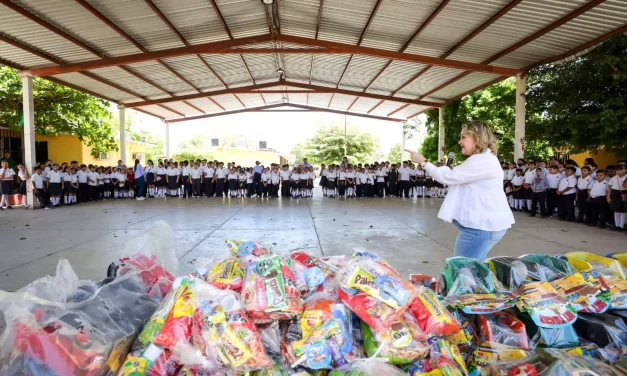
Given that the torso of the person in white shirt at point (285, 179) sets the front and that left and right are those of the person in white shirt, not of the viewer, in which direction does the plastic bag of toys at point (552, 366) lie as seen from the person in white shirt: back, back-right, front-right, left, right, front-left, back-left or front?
front

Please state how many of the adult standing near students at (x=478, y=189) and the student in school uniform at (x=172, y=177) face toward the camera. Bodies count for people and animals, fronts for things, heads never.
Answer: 1

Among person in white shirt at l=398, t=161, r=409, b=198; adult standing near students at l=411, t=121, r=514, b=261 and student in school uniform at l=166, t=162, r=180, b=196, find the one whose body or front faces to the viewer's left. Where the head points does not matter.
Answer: the adult standing near students

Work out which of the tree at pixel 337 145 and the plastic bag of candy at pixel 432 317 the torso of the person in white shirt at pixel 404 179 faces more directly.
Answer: the plastic bag of candy

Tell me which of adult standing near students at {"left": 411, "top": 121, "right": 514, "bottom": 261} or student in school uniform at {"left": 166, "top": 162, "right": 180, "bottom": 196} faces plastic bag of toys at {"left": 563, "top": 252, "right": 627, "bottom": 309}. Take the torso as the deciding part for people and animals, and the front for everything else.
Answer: the student in school uniform

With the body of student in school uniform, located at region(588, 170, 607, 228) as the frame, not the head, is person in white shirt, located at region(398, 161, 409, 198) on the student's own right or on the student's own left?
on the student's own right

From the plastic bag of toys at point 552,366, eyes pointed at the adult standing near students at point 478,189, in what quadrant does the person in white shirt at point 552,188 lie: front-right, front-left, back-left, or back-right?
front-right

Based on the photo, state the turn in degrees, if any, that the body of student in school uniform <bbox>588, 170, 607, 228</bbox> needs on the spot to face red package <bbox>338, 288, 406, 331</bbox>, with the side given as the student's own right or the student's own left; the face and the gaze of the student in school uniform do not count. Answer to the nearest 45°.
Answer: approximately 45° to the student's own left

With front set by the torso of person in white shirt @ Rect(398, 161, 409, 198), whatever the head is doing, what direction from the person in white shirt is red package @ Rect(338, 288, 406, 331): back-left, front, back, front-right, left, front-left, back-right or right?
front

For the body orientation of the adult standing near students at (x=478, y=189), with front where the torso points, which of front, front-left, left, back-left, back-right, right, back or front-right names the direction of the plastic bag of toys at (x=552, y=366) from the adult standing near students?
left

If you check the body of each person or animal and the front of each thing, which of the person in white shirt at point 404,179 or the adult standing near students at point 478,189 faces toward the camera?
the person in white shirt

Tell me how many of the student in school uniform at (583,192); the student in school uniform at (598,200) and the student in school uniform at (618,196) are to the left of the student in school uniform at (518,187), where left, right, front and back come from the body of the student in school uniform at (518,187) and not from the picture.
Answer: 3

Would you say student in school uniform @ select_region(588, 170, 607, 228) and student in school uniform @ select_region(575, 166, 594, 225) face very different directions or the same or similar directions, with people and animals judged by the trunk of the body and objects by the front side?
same or similar directions

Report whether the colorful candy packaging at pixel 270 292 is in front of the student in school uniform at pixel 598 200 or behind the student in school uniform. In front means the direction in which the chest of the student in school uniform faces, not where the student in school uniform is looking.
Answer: in front

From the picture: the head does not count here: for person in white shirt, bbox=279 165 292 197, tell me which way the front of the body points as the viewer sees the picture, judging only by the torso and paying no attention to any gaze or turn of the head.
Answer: toward the camera

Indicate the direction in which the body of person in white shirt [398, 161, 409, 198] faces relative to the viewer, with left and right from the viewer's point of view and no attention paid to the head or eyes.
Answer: facing the viewer

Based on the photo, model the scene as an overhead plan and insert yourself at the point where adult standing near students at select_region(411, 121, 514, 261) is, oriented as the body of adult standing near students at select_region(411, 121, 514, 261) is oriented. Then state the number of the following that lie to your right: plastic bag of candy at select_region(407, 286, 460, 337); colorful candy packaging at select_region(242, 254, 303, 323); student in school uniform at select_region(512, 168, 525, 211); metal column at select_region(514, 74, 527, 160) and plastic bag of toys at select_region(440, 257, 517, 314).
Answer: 2

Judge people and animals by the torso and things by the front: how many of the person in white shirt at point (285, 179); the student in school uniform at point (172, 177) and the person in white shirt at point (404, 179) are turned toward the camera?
3

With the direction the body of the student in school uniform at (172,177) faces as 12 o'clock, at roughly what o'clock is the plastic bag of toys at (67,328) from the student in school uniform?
The plastic bag of toys is roughly at 12 o'clock from the student in school uniform.

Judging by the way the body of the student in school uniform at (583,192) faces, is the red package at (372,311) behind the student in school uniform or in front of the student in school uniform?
in front

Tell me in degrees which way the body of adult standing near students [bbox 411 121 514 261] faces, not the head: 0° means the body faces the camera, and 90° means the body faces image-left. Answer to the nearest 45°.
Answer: approximately 90°

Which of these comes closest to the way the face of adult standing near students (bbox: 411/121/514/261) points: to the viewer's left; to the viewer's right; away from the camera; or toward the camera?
to the viewer's left
